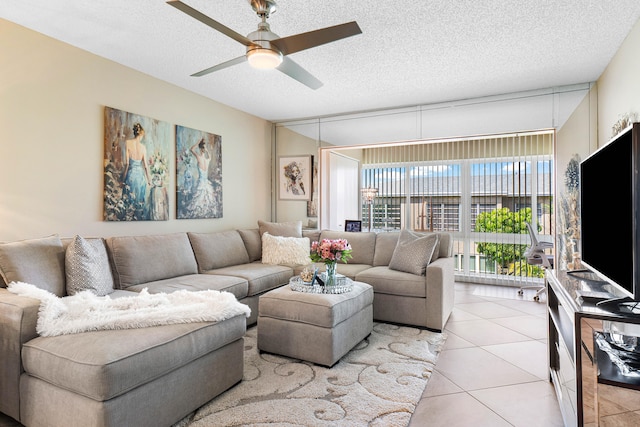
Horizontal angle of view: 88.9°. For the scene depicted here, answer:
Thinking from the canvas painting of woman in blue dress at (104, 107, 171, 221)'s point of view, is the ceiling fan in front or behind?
in front

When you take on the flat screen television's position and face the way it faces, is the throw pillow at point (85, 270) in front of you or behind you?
in front

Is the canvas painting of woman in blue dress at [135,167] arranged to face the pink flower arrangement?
yes

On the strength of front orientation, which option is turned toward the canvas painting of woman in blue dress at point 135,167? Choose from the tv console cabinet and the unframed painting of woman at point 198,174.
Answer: the tv console cabinet

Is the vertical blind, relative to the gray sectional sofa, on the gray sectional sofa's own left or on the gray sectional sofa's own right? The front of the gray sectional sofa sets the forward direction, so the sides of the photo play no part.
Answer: on the gray sectional sofa's own left

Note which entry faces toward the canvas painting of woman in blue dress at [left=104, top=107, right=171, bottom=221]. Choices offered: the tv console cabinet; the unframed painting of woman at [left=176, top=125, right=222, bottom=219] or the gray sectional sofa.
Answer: the tv console cabinet

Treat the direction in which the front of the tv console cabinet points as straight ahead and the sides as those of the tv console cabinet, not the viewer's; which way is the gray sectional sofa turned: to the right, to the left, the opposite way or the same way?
the opposite way

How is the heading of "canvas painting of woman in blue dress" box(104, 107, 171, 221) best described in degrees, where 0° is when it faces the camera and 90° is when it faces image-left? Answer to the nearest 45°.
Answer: approximately 315°

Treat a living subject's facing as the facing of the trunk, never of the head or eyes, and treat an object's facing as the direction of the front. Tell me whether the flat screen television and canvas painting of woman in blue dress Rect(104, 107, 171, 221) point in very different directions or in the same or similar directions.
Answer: very different directions

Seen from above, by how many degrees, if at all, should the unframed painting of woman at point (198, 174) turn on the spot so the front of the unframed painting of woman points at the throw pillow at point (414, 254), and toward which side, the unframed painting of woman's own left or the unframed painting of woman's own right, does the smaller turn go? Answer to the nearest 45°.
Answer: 0° — it already faces it

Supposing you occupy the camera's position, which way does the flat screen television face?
facing to the left of the viewer

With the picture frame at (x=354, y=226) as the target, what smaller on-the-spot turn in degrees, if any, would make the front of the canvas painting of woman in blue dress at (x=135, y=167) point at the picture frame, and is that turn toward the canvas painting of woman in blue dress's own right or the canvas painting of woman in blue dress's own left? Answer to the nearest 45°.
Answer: approximately 45° to the canvas painting of woman in blue dress's own left

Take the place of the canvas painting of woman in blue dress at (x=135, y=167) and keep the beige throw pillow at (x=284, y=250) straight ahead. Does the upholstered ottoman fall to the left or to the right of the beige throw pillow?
right

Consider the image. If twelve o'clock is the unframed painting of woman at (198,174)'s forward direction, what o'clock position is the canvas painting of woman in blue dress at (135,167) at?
The canvas painting of woman in blue dress is roughly at 3 o'clock from the unframed painting of woman.
